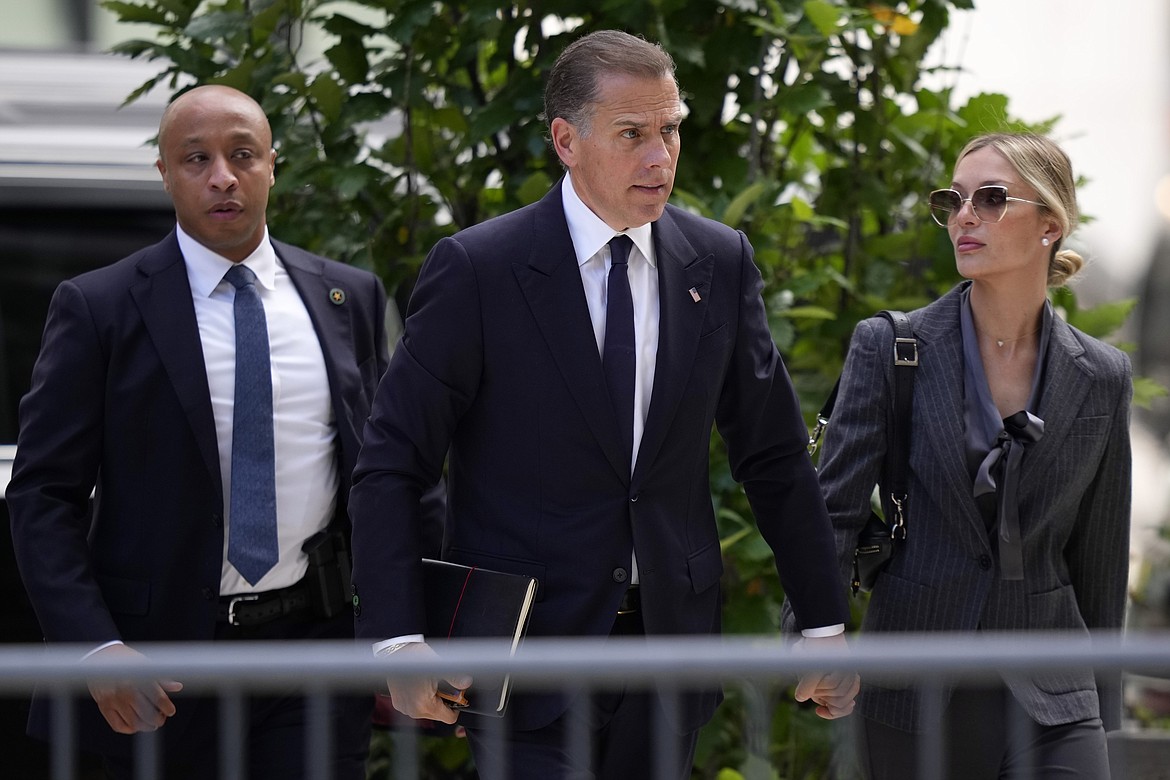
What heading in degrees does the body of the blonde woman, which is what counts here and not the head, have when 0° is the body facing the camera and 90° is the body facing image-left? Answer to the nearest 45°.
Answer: approximately 0°

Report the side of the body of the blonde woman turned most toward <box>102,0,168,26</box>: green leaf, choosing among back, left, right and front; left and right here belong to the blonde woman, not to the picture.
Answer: right

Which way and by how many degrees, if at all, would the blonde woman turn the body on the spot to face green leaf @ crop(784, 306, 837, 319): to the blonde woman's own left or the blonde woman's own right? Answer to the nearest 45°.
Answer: approximately 135° to the blonde woman's own right

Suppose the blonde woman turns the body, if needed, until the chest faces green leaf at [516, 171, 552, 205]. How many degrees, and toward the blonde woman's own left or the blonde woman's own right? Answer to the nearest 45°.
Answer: approximately 135° to the blonde woman's own right

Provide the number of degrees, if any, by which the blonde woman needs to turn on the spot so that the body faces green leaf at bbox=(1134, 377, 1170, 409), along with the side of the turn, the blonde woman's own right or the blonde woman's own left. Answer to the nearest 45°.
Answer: approximately 180°

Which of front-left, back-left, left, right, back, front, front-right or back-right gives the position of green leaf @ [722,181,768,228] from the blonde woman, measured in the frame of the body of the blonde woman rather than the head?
back-right

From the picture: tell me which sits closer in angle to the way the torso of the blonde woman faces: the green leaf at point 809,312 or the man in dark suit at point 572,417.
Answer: the man in dark suit

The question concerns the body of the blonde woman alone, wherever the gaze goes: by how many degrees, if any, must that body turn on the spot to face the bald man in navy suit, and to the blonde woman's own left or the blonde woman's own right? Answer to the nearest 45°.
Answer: approximately 90° to the blonde woman's own right
